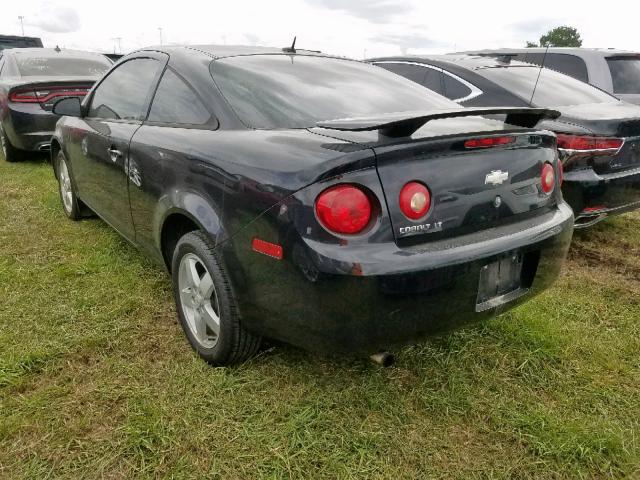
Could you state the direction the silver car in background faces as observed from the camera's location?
facing away from the viewer and to the left of the viewer

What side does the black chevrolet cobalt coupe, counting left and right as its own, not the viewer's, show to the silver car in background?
right

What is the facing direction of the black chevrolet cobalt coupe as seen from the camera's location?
facing away from the viewer and to the left of the viewer

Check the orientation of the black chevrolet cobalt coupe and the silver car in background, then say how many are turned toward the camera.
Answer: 0

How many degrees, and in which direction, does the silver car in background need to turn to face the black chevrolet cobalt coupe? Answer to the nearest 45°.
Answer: approximately 135° to its left
